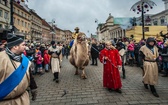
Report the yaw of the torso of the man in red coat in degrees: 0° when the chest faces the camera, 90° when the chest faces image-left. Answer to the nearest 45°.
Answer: approximately 0°

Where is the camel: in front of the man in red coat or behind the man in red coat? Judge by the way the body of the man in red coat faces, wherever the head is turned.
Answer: behind

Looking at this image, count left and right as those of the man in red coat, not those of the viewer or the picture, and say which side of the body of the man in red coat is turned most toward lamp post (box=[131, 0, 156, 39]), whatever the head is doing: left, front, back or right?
back
